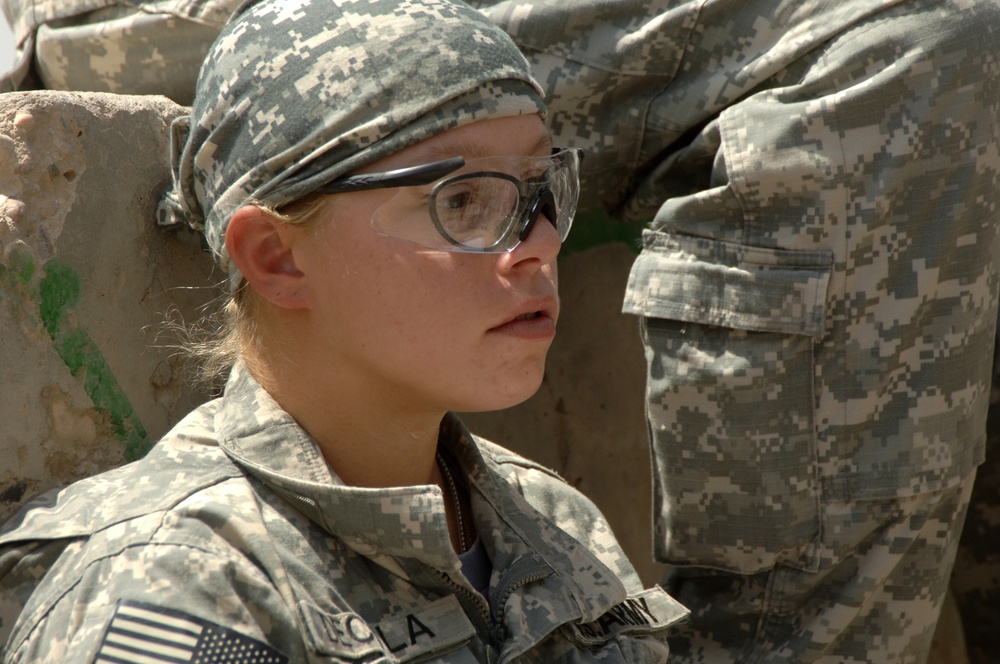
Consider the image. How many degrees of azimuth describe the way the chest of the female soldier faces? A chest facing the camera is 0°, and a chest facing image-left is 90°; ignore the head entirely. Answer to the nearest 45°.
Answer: approximately 315°
